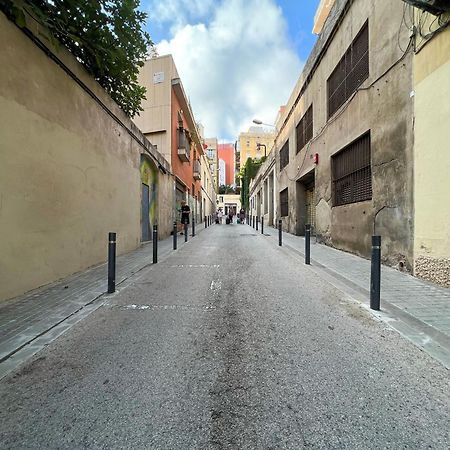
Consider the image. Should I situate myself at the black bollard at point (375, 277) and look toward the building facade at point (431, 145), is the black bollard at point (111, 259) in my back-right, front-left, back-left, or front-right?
back-left

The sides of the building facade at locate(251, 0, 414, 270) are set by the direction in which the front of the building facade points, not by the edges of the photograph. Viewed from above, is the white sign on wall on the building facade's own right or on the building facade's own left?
on the building facade's own right

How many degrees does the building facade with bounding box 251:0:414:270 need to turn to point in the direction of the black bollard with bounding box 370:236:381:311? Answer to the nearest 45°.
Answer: approximately 45° to its left

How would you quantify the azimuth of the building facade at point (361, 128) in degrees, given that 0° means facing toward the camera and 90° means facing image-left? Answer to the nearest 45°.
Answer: approximately 45°

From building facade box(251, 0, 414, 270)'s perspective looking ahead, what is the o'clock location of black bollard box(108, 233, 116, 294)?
The black bollard is roughly at 12 o'clock from the building facade.

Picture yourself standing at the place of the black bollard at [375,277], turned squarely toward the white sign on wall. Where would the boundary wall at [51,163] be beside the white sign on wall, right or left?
left

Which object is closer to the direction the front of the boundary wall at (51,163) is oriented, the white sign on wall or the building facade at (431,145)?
the building facade

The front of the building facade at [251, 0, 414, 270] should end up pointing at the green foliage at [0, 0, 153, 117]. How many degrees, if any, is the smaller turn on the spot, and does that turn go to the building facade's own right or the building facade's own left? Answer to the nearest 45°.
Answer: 0° — it already faces it
